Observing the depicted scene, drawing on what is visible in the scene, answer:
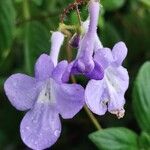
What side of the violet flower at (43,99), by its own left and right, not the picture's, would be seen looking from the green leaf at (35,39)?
back

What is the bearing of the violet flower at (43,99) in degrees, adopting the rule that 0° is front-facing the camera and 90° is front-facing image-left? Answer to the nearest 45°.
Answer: approximately 0°

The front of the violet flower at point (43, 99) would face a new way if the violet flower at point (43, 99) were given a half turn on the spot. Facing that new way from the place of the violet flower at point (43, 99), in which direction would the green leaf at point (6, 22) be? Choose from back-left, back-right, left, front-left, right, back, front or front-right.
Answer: front

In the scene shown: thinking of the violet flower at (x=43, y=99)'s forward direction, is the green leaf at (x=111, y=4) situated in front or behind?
behind
